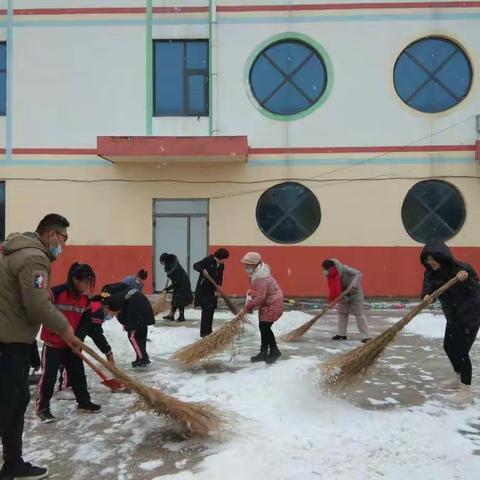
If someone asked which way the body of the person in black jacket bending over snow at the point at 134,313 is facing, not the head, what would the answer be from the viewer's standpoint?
to the viewer's left

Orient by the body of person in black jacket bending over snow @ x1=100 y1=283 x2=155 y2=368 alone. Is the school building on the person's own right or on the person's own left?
on the person's own right

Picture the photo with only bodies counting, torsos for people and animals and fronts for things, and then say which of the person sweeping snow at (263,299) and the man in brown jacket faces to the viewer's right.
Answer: the man in brown jacket

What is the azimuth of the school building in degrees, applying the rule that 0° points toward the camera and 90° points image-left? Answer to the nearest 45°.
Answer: approximately 0°

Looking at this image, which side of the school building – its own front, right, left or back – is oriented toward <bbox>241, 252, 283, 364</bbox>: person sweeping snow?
front

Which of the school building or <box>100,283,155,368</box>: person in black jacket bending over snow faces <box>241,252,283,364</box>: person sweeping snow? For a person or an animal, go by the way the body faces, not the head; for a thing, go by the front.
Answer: the school building

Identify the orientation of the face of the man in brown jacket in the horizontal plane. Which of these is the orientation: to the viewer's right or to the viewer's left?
to the viewer's right

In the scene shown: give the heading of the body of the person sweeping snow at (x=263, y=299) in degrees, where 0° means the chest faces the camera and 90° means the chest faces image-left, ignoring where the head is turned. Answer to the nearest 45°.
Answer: approximately 90°

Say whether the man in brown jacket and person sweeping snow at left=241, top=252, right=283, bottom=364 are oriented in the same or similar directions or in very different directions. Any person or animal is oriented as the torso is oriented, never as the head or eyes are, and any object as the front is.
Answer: very different directions

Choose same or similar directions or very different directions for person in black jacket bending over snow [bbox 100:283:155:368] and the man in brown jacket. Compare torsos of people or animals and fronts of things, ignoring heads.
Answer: very different directions

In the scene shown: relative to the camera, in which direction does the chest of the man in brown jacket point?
to the viewer's right

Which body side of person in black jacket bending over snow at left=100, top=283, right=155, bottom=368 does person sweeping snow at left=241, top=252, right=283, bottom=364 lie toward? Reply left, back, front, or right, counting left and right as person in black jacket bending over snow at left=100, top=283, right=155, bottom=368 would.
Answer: back
